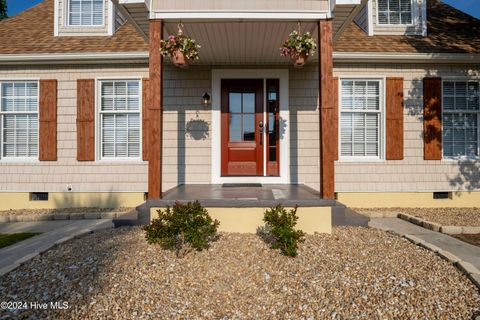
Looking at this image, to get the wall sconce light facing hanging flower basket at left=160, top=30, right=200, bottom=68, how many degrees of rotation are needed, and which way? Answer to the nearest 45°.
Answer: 0° — it already faces it

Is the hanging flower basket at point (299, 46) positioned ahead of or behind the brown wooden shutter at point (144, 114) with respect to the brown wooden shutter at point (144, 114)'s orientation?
ahead

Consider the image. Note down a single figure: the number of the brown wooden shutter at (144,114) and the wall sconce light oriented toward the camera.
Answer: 2

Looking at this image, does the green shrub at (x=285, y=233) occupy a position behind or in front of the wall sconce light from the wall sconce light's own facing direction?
in front

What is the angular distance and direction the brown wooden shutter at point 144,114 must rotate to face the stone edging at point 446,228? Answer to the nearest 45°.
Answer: approximately 45° to its left

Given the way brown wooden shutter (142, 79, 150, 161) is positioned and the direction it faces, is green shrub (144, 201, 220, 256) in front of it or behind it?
in front

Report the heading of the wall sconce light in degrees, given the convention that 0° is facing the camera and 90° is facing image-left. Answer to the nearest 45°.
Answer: approximately 0°
